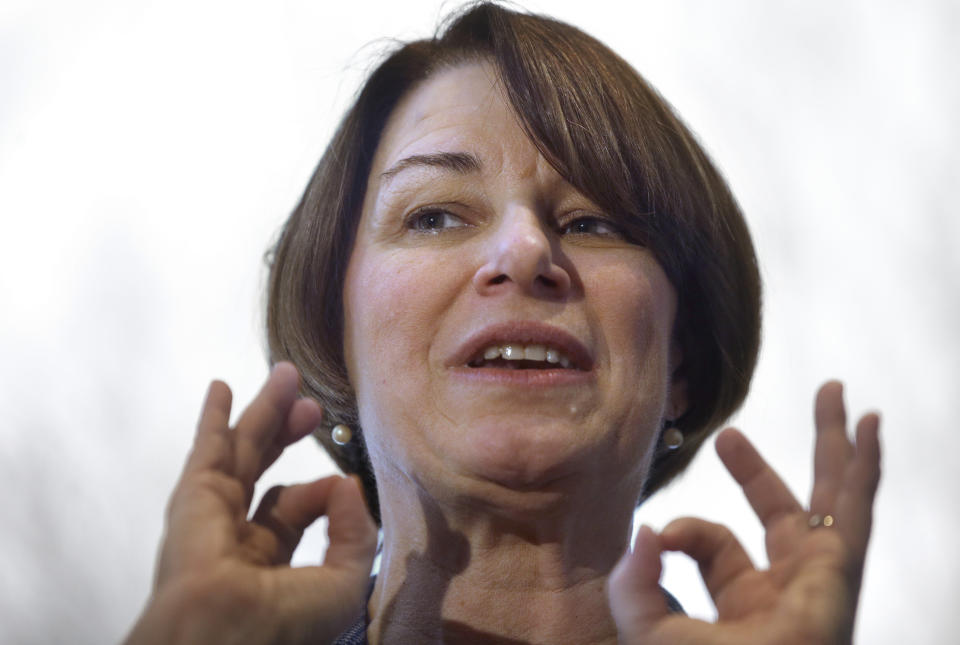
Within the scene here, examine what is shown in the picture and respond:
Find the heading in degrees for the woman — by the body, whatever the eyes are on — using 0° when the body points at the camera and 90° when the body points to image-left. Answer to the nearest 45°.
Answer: approximately 0°
